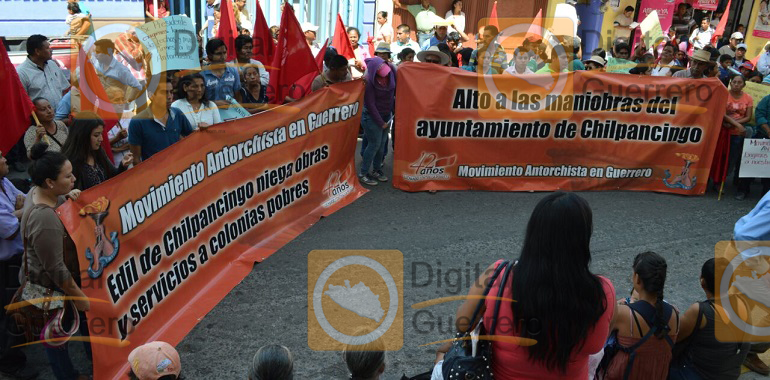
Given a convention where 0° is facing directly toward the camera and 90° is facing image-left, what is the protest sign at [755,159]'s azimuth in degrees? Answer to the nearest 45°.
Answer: approximately 0°

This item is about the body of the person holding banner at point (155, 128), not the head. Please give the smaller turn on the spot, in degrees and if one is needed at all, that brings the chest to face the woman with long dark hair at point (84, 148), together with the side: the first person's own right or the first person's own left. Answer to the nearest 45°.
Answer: approximately 90° to the first person's own right

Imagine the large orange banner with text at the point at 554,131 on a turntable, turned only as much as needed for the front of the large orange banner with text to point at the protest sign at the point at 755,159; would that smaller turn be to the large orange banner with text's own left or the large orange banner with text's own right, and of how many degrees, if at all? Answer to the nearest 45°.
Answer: approximately 90° to the large orange banner with text's own left

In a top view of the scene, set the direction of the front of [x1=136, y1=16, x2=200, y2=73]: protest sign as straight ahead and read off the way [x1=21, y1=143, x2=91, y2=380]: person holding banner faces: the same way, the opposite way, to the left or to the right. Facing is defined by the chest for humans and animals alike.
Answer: to the left

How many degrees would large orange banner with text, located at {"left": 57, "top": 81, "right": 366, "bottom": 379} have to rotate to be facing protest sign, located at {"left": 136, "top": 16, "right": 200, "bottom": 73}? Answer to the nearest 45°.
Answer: approximately 135° to its left

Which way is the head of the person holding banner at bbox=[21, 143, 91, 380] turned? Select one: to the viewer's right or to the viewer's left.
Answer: to the viewer's right

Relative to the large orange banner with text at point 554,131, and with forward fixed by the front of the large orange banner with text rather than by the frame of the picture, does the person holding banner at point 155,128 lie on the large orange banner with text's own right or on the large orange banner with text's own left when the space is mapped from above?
on the large orange banner with text's own right

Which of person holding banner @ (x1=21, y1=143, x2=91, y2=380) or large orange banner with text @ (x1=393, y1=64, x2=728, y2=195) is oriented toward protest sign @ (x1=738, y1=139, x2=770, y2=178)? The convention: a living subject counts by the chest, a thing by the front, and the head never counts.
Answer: the person holding banner

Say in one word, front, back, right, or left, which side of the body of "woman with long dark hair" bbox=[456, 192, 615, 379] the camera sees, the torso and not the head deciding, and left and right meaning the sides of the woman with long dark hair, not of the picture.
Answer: back

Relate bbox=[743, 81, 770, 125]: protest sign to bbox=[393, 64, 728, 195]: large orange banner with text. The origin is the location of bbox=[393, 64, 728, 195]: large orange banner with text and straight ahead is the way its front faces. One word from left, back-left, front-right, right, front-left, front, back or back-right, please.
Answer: back-left
